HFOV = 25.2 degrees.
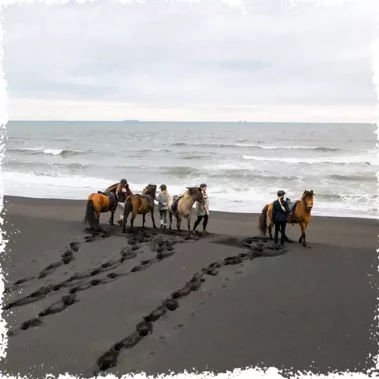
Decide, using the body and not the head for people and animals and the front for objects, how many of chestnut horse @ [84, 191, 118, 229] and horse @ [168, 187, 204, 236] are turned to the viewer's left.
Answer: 0

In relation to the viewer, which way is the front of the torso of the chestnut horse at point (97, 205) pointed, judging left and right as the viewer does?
facing away from the viewer and to the right of the viewer

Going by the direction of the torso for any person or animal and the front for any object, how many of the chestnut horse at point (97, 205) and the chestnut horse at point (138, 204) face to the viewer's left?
0

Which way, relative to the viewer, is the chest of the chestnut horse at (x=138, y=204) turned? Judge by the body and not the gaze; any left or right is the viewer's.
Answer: facing away from the viewer and to the right of the viewer

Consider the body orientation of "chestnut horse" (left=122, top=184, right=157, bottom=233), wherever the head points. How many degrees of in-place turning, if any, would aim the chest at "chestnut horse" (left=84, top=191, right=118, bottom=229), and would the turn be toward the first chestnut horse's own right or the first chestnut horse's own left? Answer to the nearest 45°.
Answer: approximately 135° to the first chestnut horse's own left

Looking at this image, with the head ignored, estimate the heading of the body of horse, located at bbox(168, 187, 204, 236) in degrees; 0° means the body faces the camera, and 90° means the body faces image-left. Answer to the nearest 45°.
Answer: approximately 315°

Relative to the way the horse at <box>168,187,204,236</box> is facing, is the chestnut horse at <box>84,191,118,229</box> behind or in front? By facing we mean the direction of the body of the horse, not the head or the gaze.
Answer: behind

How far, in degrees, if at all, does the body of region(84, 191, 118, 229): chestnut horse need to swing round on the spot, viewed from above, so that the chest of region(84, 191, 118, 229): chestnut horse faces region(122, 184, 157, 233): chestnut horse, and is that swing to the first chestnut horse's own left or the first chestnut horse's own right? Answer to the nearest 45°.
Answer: approximately 45° to the first chestnut horse's own right
